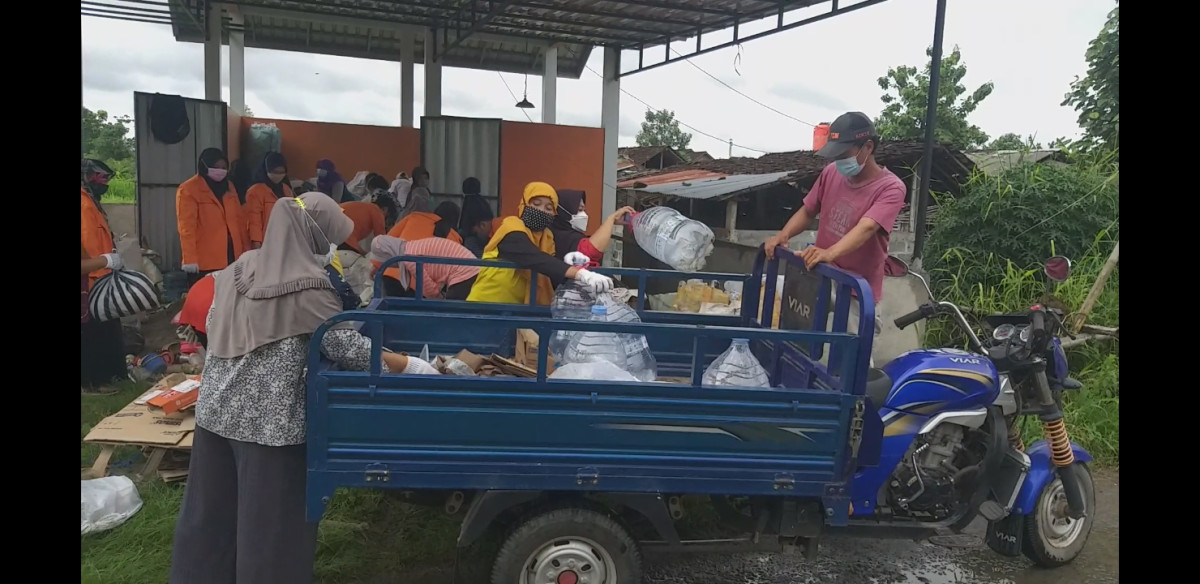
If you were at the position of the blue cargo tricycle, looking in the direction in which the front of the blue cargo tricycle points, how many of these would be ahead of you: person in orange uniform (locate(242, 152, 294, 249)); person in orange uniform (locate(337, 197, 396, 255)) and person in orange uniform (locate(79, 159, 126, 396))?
0

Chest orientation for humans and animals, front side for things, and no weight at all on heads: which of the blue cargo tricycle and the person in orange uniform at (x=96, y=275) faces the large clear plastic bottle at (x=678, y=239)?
the person in orange uniform

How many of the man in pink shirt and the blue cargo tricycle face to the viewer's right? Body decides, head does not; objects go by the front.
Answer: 1

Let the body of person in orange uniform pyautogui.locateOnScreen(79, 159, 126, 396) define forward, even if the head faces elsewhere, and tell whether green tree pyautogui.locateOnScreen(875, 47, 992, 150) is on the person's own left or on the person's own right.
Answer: on the person's own left

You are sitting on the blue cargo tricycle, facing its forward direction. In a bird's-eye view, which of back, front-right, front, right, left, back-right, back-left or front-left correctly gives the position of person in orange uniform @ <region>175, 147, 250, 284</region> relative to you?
back-left

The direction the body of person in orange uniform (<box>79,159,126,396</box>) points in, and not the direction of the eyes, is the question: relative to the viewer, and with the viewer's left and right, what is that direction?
facing the viewer and to the right of the viewer

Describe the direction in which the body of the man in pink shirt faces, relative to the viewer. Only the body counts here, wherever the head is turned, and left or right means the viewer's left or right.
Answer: facing the viewer and to the left of the viewer

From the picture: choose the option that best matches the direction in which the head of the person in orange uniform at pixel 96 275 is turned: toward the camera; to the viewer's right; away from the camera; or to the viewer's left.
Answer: to the viewer's right

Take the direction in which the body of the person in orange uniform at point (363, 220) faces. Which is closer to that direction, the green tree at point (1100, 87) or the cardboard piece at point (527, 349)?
the green tree

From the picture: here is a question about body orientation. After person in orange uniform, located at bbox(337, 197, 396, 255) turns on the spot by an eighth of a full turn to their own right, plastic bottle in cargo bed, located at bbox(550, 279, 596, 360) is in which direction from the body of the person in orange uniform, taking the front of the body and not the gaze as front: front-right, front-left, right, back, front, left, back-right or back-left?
front-right

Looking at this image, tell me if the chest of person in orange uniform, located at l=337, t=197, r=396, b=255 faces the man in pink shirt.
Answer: no

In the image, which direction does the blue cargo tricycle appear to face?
to the viewer's right

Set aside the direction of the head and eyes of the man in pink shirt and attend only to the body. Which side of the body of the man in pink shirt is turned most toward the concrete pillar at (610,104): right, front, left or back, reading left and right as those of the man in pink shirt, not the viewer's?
right

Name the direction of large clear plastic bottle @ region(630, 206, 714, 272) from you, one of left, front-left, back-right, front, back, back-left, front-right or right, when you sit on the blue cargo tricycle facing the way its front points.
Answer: left

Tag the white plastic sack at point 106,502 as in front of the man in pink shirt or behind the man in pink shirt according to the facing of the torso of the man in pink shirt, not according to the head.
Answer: in front

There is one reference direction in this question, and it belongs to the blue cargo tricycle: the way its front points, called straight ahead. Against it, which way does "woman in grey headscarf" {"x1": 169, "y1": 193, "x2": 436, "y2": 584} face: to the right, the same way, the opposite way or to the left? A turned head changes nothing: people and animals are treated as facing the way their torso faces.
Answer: to the left

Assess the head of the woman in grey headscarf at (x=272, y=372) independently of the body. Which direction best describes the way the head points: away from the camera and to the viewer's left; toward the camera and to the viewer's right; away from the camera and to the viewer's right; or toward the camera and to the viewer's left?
away from the camera and to the viewer's right
